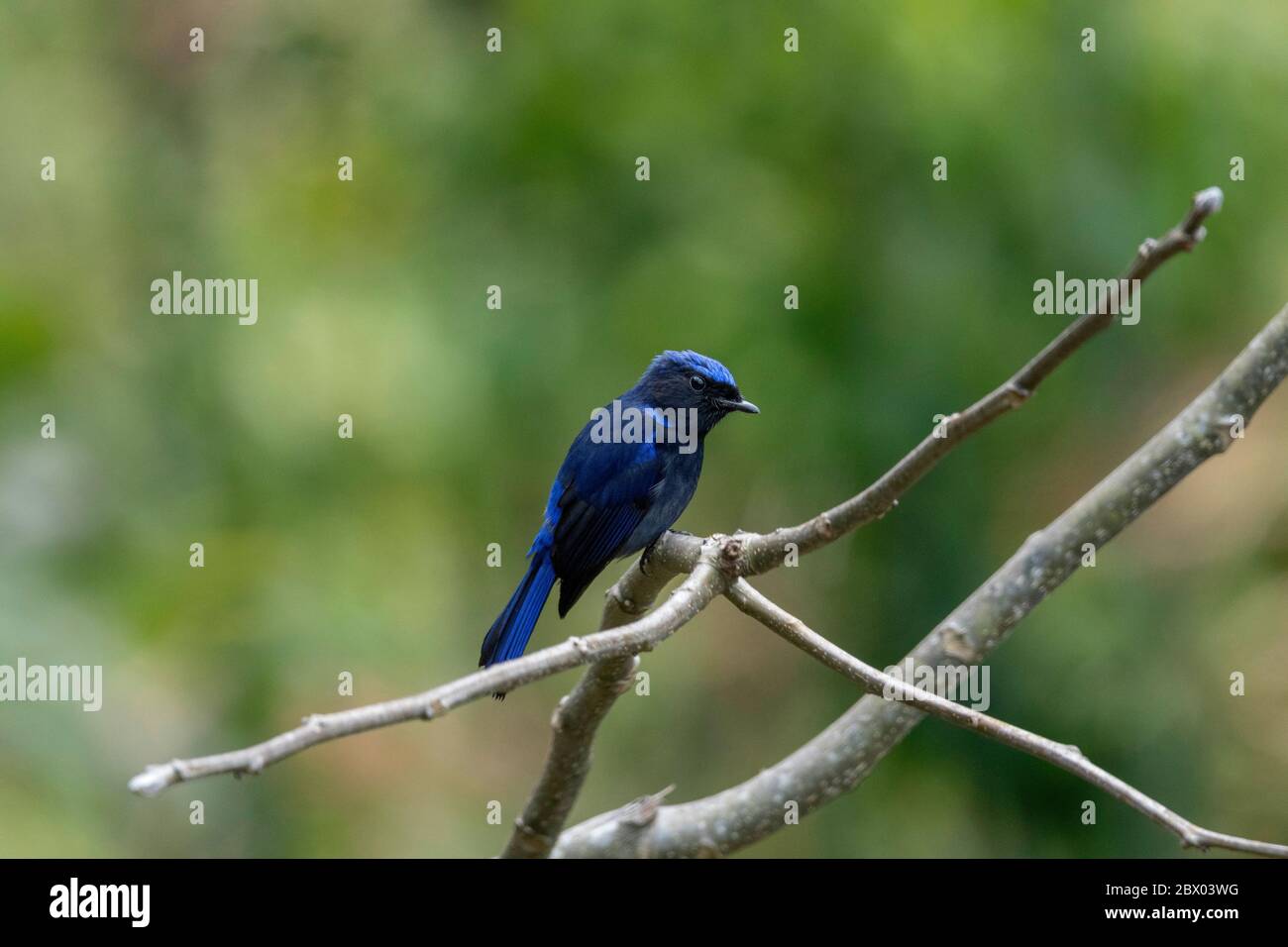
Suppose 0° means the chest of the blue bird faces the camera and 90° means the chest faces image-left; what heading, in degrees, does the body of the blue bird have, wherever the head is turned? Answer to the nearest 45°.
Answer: approximately 270°
